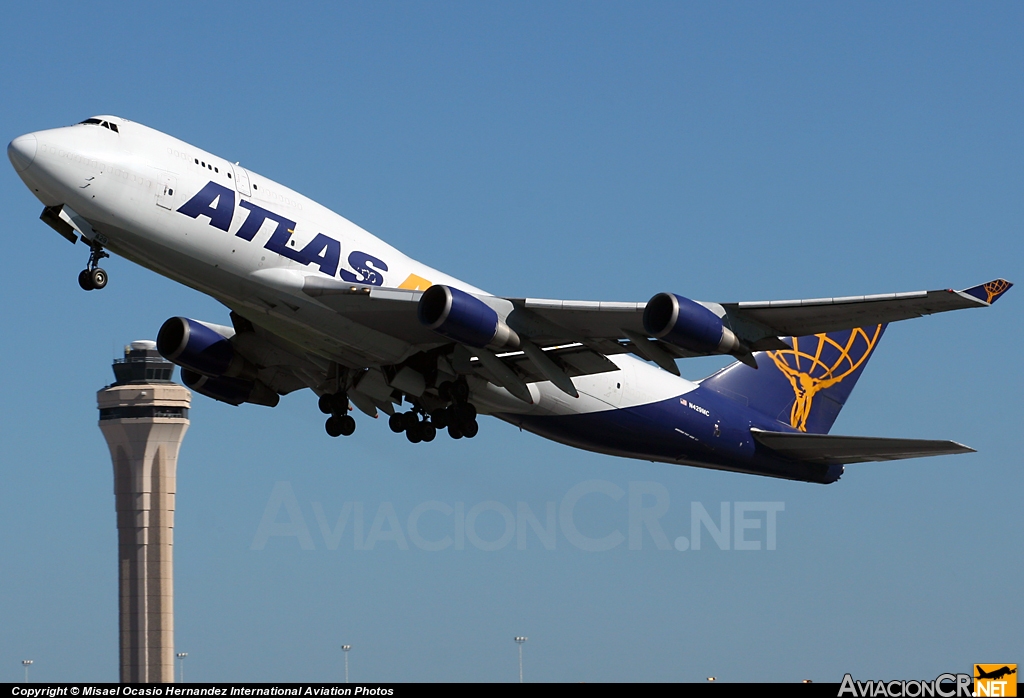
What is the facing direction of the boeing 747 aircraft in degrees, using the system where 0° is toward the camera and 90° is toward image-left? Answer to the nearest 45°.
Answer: approximately 45°
